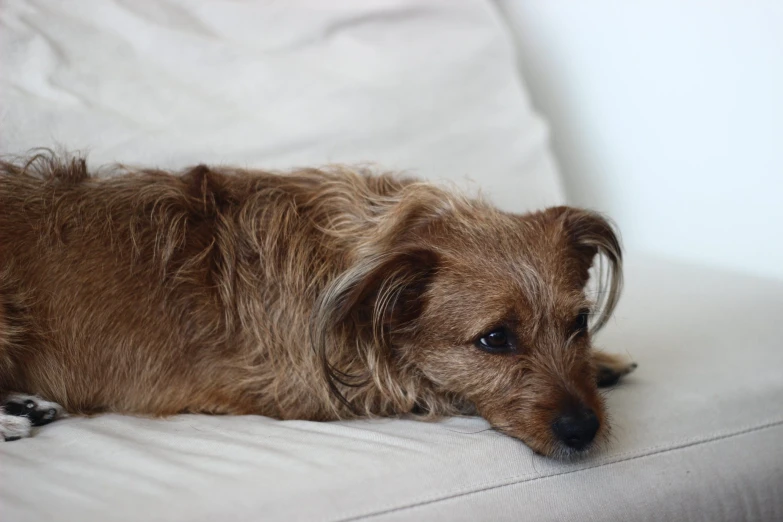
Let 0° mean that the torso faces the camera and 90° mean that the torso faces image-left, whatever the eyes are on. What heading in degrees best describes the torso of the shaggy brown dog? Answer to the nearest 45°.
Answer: approximately 270°
